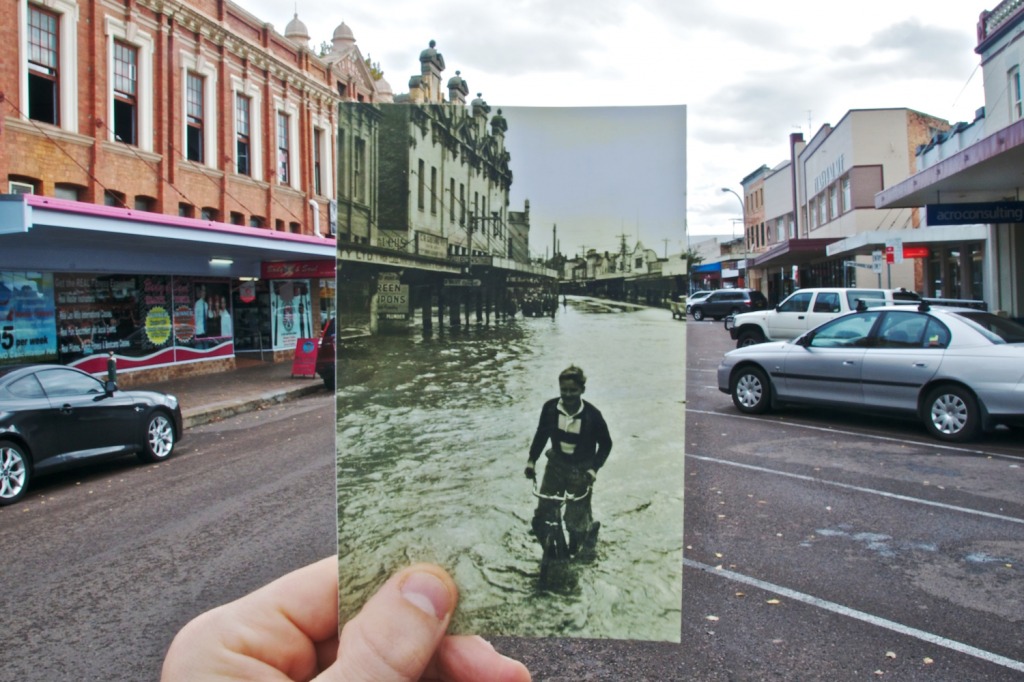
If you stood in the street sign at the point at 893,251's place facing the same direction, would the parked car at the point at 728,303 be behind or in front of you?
behind

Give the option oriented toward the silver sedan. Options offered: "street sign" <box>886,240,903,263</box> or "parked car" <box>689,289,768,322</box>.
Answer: the street sign

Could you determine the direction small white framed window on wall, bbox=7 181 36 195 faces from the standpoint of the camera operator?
facing the viewer and to the right of the viewer

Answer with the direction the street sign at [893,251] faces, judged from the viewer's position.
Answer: facing the viewer

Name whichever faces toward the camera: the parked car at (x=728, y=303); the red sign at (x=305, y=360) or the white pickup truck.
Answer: the red sign

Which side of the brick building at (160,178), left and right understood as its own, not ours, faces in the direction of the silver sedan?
front

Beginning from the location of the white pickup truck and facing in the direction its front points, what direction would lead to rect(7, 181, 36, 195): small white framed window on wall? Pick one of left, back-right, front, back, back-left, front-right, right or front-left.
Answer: left
